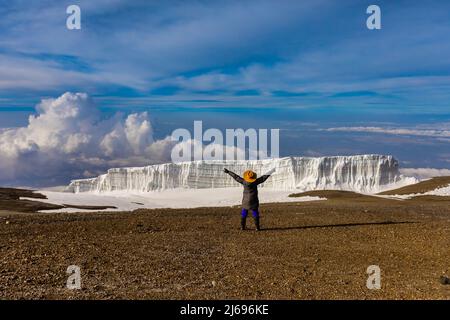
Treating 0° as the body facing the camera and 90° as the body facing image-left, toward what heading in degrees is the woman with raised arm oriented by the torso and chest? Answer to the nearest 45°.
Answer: approximately 180°

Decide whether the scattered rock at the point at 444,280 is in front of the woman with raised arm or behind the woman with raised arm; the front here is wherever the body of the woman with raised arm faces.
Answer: behind
